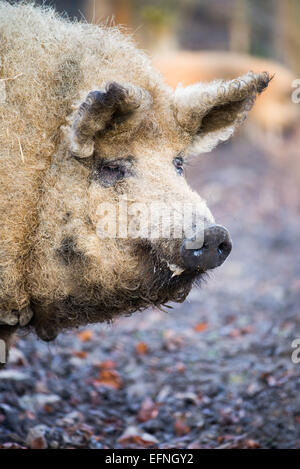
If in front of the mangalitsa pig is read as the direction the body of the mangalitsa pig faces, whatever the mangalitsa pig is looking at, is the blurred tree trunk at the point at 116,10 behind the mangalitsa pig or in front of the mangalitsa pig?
behind

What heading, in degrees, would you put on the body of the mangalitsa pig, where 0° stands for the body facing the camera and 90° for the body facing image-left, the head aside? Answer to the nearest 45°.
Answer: approximately 315°

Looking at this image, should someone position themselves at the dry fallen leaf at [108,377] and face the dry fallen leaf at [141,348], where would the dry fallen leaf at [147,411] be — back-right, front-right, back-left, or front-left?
back-right

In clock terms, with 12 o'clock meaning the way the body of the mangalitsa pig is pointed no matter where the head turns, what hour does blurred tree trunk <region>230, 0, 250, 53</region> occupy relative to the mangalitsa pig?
The blurred tree trunk is roughly at 8 o'clock from the mangalitsa pig.

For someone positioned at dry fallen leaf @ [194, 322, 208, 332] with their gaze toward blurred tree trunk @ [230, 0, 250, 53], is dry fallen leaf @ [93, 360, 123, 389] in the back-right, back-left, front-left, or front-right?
back-left
